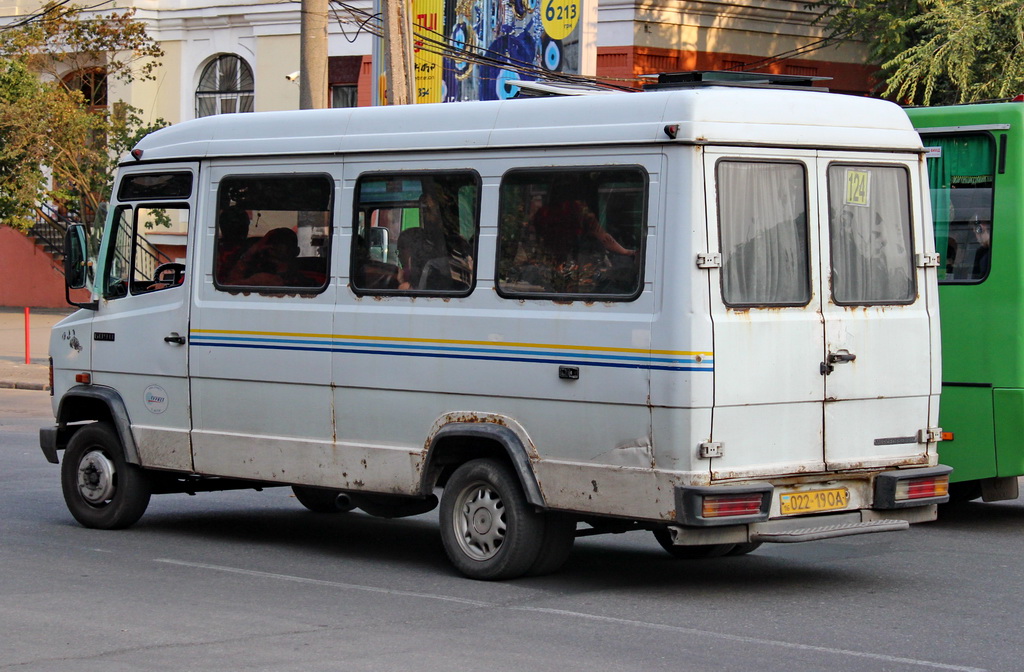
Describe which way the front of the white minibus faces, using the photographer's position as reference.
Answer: facing away from the viewer and to the left of the viewer

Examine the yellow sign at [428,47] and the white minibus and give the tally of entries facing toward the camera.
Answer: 1

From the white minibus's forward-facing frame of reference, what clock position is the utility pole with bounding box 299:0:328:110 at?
The utility pole is roughly at 1 o'clock from the white minibus.

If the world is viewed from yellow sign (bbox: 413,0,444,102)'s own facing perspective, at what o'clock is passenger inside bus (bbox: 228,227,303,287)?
The passenger inside bus is roughly at 12 o'clock from the yellow sign.

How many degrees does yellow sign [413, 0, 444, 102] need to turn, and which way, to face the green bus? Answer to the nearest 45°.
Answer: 0° — it already faces it

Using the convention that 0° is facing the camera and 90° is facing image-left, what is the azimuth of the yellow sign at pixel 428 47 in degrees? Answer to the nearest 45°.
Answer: approximately 0°

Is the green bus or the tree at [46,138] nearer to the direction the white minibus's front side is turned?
the tree
